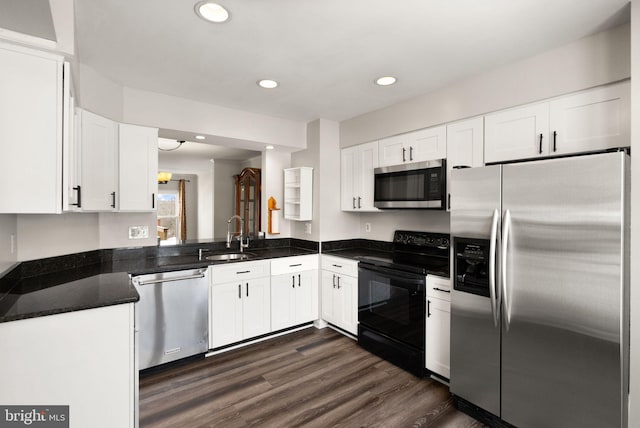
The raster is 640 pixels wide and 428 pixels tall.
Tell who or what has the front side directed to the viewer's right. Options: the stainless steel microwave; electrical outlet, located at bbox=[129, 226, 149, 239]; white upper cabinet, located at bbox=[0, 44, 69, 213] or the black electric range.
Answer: the white upper cabinet

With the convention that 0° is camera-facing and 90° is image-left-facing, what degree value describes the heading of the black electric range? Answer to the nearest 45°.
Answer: approximately 45°

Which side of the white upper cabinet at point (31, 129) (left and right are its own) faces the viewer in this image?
right

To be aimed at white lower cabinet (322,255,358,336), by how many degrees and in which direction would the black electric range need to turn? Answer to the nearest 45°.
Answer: approximately 90° to its right

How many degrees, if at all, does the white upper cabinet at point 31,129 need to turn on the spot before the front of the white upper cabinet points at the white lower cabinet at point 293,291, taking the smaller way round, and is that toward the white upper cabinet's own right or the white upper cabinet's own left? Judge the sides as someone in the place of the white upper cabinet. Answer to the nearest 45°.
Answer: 0° — it already faces it
